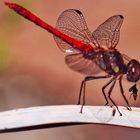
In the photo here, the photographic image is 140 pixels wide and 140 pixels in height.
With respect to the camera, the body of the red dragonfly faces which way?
to the viewer's right
